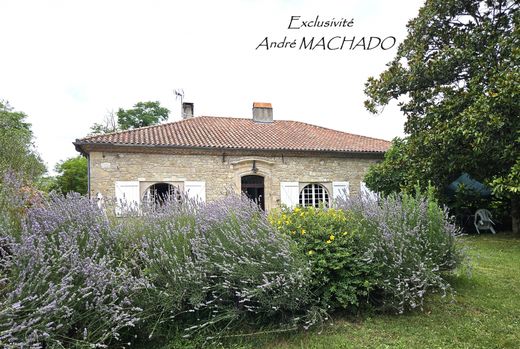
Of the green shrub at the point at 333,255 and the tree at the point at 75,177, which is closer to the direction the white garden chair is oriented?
the green shrub

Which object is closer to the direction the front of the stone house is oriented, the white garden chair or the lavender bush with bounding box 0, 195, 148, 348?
the lavender bush

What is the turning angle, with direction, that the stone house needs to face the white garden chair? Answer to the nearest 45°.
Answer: approximately 45° to its left

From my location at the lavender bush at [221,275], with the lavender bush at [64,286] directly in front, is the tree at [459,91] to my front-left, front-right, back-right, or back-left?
back-right

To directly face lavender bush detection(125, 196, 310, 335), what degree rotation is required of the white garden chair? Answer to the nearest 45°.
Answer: approximately 45° to its right

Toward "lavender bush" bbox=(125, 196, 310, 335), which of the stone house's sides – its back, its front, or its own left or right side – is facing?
front

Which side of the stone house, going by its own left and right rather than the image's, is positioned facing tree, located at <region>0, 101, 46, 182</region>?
right

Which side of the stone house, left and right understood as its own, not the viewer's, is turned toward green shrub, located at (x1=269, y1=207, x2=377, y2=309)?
front

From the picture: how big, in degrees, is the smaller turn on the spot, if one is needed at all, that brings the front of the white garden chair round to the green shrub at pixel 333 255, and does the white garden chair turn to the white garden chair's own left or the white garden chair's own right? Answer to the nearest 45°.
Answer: approximately 45° to the white garden chair's own right
